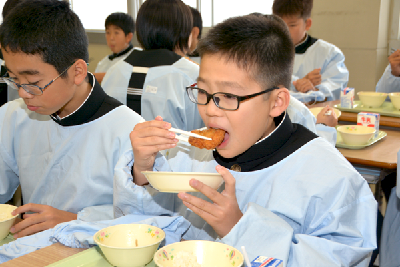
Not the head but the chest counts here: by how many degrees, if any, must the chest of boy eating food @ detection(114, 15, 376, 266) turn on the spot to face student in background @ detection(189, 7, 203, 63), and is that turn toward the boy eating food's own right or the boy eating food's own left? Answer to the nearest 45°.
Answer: approximately 135° to the boy eating food's own right

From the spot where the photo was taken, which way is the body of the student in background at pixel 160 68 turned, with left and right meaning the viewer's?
facing away from the viewer and to the right of the viewer

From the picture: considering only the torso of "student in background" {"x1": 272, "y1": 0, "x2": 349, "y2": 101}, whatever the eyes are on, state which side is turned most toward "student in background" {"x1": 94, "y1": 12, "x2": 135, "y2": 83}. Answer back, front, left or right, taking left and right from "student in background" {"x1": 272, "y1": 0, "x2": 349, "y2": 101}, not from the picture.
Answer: right

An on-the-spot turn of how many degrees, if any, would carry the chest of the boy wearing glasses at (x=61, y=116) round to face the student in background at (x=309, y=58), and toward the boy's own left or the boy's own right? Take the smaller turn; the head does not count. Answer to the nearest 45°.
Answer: approximately 180°

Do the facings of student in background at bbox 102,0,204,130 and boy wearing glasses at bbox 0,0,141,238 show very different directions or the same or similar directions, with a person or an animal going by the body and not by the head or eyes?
very different directions

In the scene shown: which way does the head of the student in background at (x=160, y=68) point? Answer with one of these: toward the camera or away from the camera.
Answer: away from the camera

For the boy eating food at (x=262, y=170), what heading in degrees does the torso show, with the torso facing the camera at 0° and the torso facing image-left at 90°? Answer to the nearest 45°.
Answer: approximately 45°

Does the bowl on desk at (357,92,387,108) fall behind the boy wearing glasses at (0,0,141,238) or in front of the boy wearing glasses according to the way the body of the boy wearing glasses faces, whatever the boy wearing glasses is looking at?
behind

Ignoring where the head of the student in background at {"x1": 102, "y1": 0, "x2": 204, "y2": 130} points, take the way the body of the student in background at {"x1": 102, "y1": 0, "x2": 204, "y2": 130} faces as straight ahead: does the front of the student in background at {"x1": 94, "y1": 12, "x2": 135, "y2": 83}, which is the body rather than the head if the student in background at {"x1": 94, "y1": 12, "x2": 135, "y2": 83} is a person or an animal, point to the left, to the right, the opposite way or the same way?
the opposite way

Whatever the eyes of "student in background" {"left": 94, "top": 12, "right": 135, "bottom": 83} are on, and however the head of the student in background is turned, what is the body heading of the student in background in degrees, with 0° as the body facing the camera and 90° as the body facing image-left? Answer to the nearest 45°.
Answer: approximately 45°

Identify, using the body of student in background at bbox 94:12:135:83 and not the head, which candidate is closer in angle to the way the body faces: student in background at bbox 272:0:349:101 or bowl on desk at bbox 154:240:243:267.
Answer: the bowl on desk
